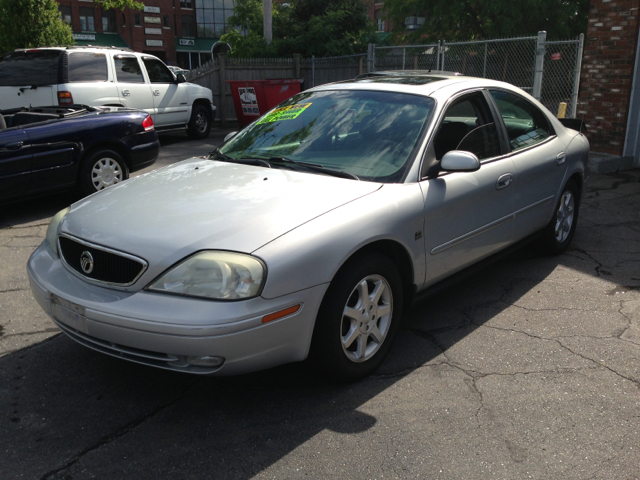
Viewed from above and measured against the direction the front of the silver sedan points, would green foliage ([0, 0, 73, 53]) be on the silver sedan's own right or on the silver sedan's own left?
on the silver sedan's own right

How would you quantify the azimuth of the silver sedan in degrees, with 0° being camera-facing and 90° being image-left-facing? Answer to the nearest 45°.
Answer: approximately 45°

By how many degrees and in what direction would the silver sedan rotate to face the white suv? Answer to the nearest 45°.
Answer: approximately 90° to its right

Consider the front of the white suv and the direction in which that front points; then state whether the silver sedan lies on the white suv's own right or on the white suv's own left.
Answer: on the white suv's own right

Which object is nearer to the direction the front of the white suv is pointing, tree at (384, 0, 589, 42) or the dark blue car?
the tree

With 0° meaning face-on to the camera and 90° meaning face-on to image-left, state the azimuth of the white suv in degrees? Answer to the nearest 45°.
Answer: approximately 225°

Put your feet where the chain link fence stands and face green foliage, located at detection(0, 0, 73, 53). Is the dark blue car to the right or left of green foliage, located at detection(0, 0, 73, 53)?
left

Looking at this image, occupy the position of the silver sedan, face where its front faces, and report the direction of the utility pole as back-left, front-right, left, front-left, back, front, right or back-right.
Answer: back-right
